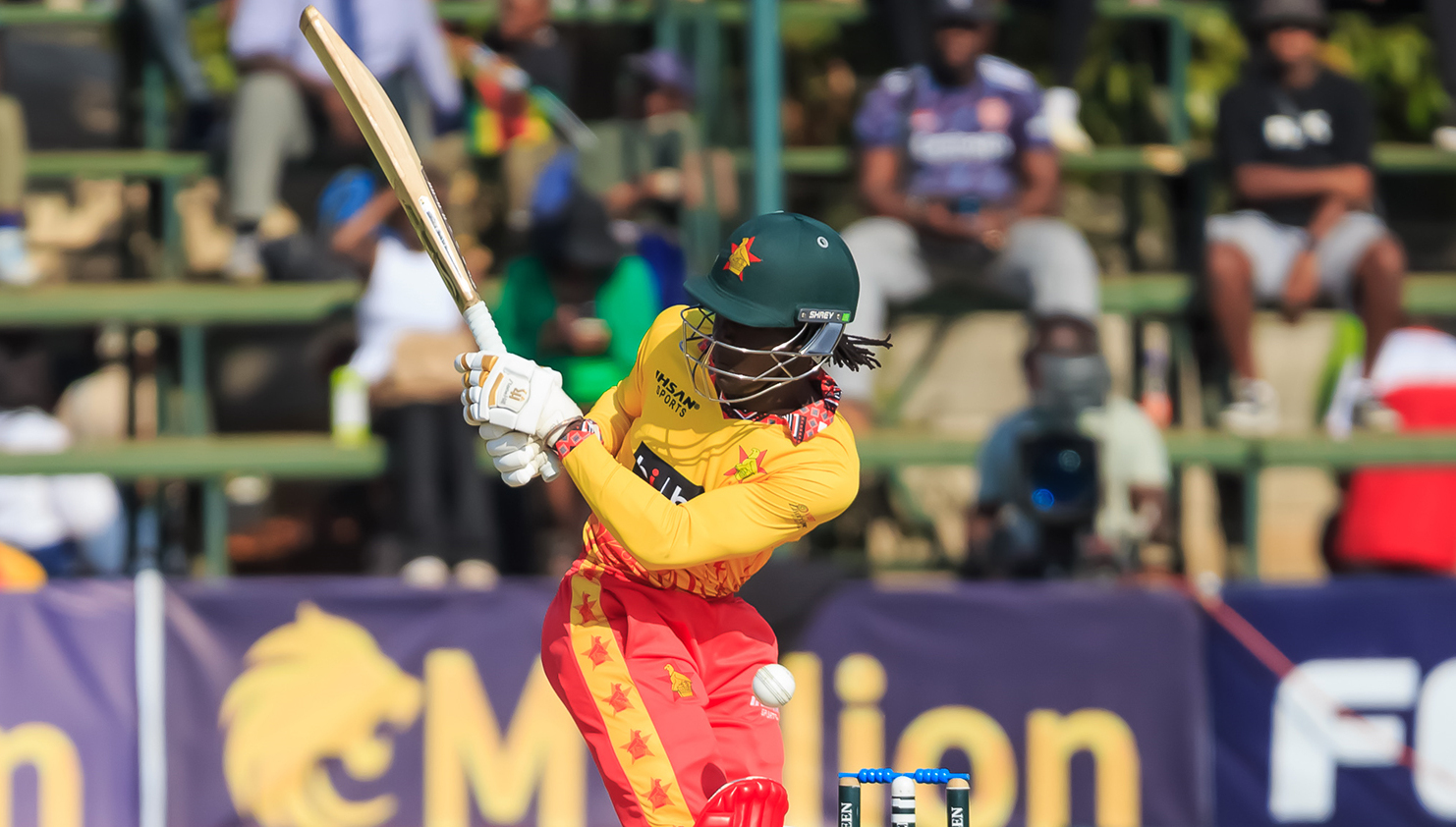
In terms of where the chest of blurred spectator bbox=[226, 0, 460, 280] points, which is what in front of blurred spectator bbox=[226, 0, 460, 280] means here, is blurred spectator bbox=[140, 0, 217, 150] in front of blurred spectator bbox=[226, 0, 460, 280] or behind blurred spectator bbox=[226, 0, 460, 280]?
behind

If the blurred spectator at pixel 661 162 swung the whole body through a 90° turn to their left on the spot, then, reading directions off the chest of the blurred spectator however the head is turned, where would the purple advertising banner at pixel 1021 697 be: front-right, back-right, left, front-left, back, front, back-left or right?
front-right

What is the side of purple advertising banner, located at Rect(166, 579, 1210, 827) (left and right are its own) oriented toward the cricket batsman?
front

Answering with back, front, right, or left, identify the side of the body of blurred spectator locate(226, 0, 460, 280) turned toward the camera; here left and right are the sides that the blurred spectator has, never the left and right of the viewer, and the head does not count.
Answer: front

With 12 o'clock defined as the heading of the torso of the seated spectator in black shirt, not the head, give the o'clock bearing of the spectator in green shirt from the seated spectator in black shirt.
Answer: The spectator in green shirt is roughly at 2 o'clock from the seated spectator in black shirt.

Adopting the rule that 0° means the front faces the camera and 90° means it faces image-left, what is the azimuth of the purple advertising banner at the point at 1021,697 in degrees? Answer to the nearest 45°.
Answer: approximately 0°

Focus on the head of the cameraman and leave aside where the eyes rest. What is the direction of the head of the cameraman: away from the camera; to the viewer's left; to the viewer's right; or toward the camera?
toward the camera

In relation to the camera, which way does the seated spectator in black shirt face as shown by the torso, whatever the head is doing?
toward the camera

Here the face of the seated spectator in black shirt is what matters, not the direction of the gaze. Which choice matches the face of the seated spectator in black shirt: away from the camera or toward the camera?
toward the camera

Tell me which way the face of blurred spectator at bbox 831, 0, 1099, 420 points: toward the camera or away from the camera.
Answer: toward the camera

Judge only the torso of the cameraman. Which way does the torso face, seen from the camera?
toward the camera
